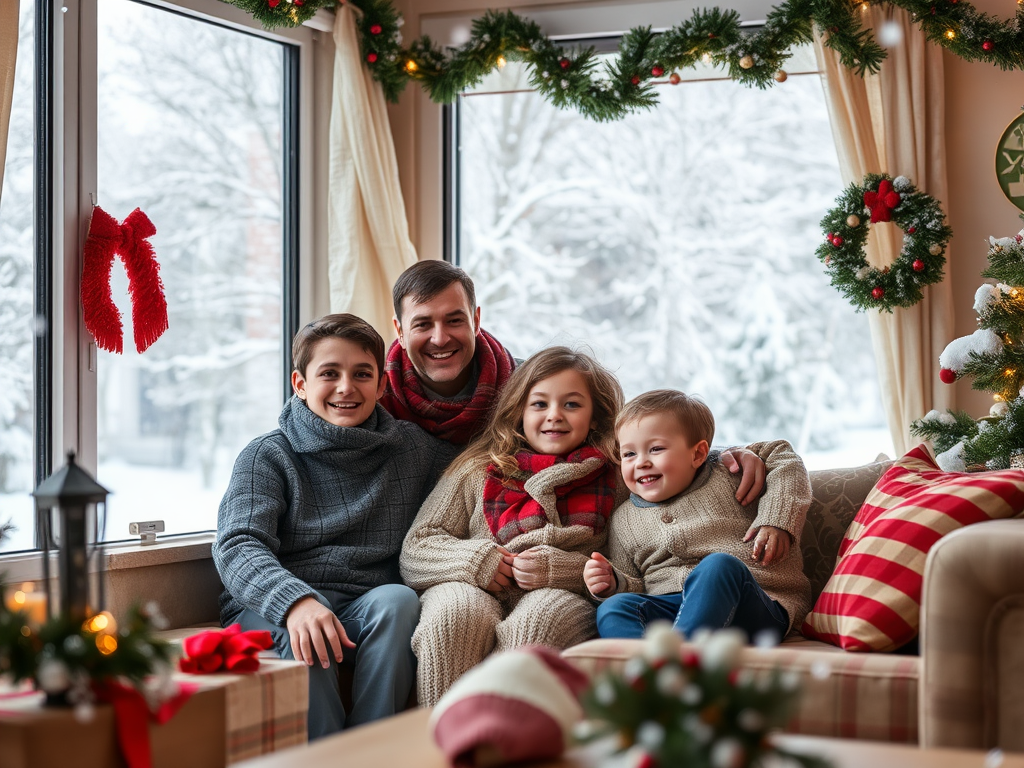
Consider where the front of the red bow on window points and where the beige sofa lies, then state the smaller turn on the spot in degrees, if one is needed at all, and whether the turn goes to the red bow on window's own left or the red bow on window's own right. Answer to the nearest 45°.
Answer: approximately 45° to the red bow on window's own left

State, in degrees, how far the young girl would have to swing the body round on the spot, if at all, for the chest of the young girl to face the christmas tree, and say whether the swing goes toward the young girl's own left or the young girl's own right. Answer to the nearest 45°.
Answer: approximately 90° to the young girl's own left

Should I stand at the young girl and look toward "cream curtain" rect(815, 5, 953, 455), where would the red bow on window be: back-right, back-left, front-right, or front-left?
back-left

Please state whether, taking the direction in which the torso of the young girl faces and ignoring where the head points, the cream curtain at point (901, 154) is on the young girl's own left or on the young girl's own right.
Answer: on the young girl's own left

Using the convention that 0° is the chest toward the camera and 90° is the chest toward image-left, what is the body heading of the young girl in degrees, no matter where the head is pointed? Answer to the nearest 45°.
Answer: approximately 0°

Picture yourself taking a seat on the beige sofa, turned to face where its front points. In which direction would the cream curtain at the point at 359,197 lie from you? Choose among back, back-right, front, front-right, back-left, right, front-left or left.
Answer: back-right

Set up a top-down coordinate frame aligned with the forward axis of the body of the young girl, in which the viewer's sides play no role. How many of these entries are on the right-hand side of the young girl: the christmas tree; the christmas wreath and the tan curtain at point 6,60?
1

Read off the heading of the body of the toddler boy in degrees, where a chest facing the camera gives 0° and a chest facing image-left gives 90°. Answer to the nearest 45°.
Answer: approximately 45°

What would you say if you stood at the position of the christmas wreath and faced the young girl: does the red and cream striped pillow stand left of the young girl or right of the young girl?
left

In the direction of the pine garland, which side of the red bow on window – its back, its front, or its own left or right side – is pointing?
left
